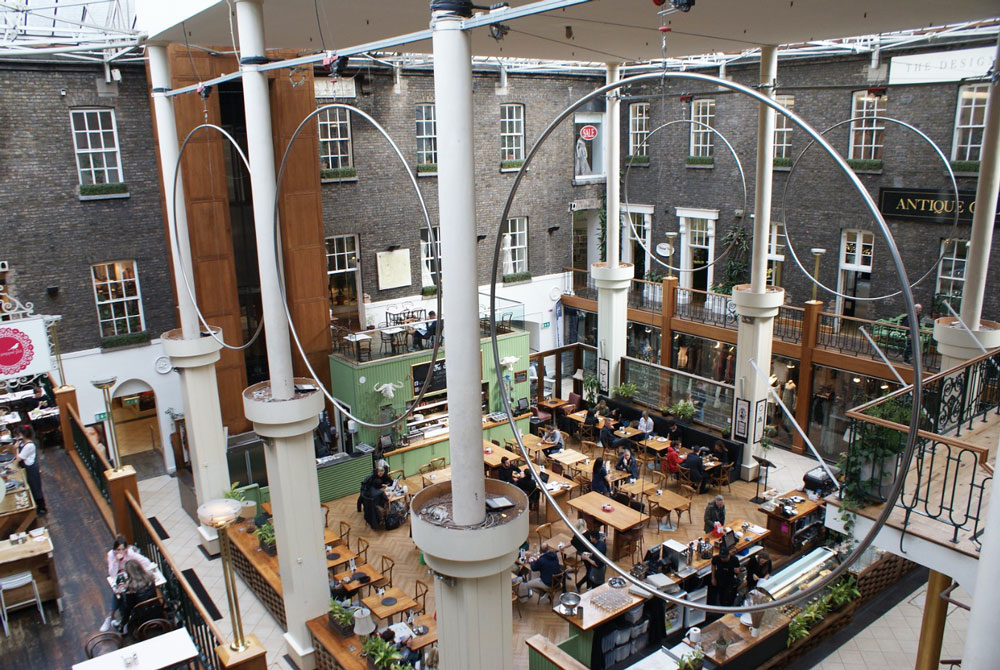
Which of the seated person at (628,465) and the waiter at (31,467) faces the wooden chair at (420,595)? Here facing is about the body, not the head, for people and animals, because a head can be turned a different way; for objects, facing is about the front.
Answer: the seated person

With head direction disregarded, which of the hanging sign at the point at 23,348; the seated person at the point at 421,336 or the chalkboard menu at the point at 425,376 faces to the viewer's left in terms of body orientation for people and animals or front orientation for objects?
the seated person

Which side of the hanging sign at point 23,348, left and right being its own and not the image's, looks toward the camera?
front

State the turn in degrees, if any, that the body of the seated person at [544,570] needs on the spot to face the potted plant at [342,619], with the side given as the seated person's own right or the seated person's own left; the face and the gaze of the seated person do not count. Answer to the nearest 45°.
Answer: approximately 45° to the seated person's own left

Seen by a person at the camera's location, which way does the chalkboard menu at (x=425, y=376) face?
facing the viewer and to the right of the viewer

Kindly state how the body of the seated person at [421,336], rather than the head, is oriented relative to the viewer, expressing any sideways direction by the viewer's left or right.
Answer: facing to the left of the viewer

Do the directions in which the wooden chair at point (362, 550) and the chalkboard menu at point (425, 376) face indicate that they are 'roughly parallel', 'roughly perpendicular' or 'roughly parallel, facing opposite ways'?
roughly perpendicular

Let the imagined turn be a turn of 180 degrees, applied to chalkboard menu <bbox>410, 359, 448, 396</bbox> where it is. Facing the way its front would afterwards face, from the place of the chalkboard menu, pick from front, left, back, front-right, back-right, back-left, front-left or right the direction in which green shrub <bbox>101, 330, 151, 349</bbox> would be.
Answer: front-left

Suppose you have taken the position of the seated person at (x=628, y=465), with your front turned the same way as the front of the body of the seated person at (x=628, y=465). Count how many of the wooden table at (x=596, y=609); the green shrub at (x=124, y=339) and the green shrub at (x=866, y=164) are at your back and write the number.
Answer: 1

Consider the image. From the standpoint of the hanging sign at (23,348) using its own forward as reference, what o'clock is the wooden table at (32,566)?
The wooden table is roughly at 12 o'clock from the hanging sign.

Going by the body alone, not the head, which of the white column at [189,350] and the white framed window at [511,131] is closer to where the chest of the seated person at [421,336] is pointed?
the white column

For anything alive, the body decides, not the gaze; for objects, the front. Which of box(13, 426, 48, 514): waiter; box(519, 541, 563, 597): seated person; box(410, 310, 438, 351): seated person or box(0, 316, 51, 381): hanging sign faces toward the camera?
the hanging sign
